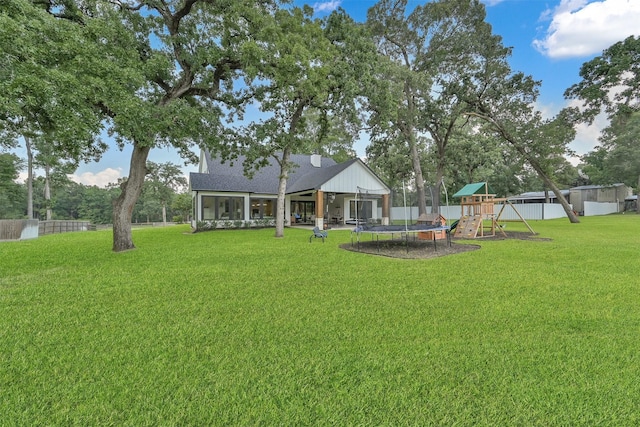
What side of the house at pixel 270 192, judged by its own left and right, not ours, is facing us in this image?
back

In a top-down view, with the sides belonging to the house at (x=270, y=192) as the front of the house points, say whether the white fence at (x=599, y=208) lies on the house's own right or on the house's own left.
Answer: on the house's own right

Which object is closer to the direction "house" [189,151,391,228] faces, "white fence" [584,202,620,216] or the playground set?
the white fence

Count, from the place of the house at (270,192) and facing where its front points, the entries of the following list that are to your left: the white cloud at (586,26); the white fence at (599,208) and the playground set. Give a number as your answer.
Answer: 0

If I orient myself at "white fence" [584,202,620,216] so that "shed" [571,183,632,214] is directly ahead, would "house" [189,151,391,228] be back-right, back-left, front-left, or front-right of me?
back-left

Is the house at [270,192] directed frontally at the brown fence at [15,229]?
no

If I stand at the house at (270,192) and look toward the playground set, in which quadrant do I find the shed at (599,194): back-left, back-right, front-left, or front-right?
front-left

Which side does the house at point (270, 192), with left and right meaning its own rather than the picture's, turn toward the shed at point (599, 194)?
right

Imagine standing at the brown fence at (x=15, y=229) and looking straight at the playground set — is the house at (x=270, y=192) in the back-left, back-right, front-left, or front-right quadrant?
front-left
